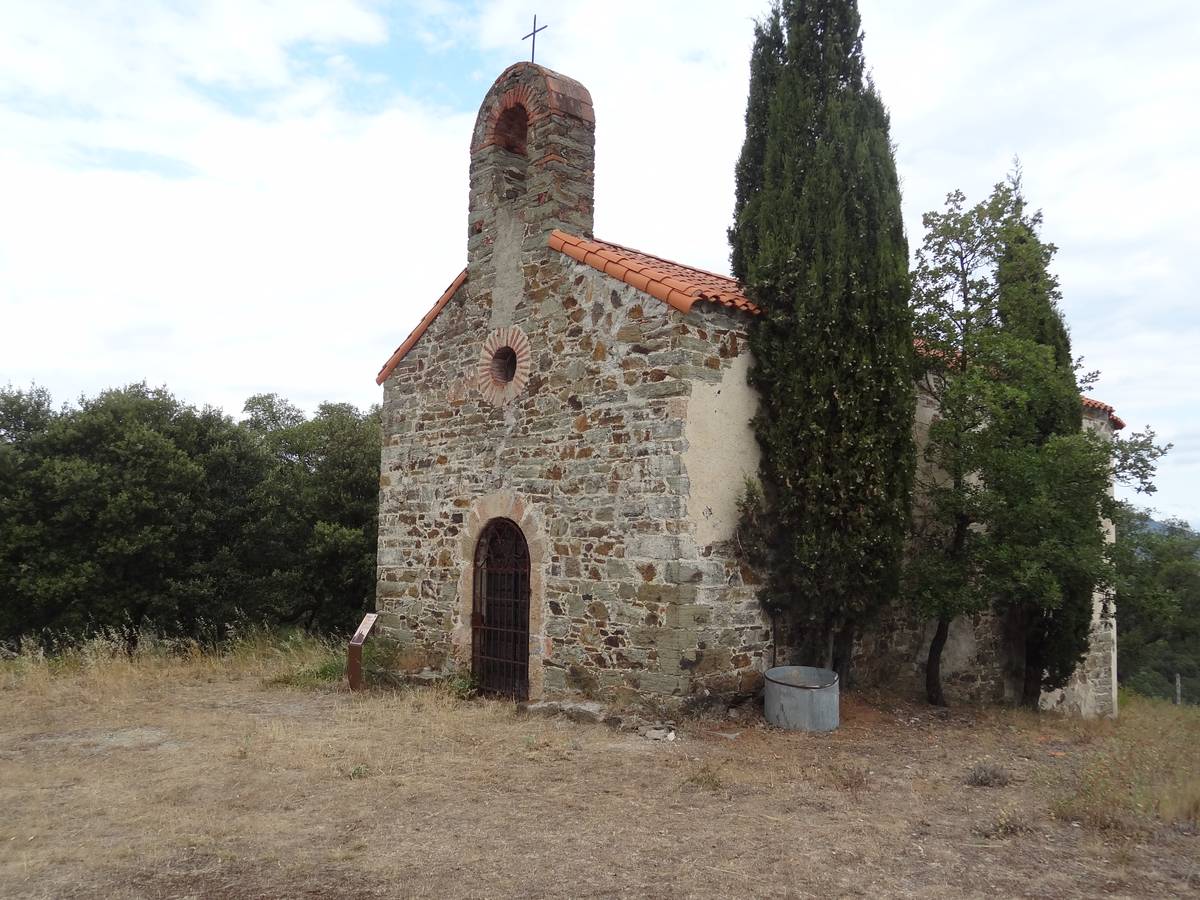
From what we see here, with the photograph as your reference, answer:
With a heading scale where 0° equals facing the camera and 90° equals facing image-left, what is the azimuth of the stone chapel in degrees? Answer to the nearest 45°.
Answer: approximately 45°

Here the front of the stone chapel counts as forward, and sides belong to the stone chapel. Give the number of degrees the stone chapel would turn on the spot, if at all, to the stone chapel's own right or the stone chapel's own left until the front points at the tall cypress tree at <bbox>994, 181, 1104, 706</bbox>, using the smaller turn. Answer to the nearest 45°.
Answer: approximately 135° to the stone chapel's own left

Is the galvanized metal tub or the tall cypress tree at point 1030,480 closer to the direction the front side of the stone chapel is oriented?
the galvanized metal tub

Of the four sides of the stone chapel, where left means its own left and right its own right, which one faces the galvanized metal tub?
left
